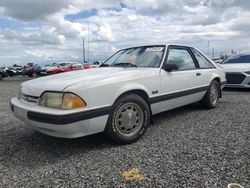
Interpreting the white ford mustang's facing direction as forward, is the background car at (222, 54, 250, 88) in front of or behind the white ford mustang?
behind

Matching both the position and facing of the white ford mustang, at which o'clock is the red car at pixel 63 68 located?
The red car is roughly at 4 o'clock from the white ford mustang.

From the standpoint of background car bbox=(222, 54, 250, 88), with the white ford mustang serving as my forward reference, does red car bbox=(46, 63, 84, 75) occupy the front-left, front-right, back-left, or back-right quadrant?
back-right
